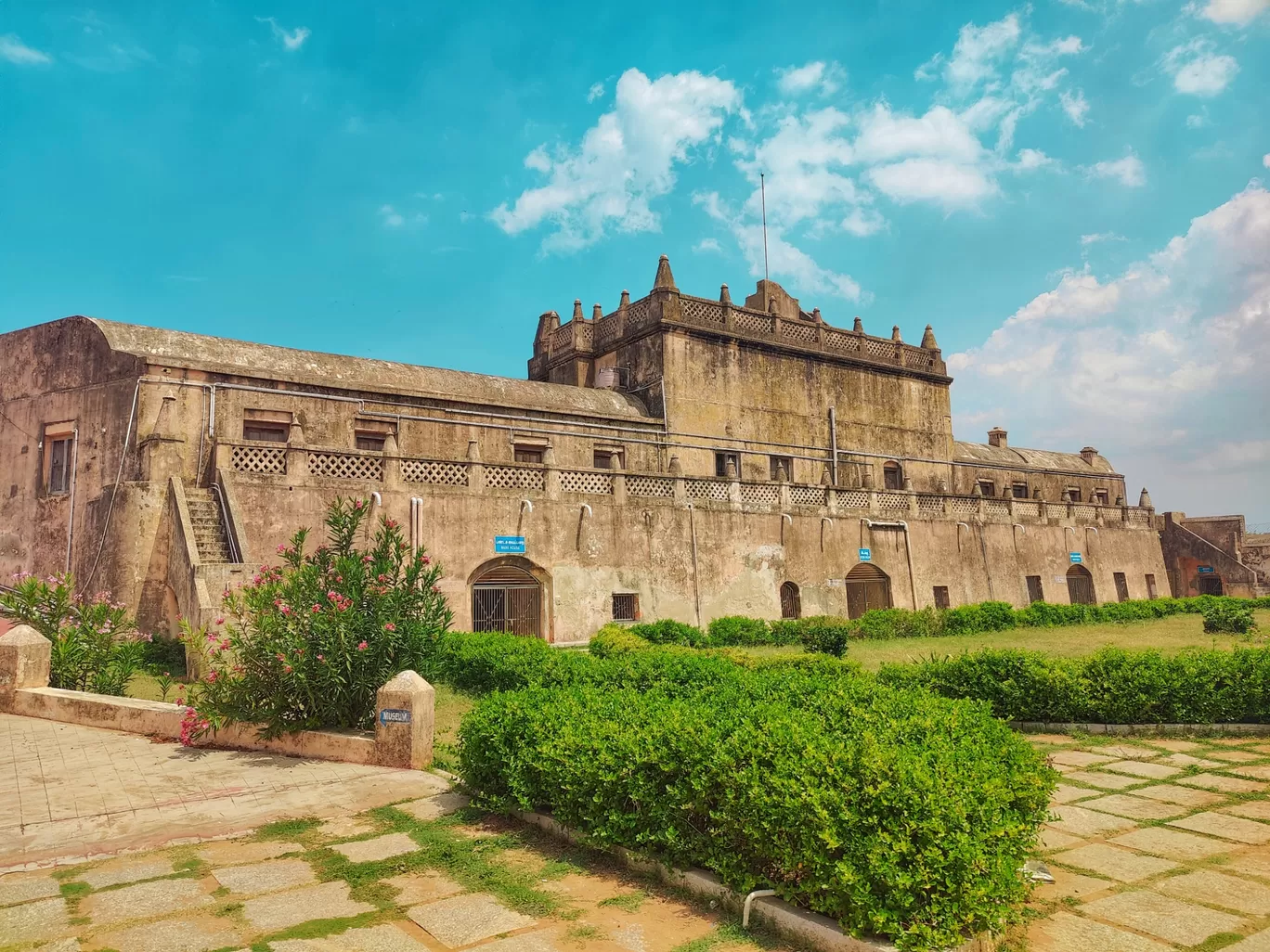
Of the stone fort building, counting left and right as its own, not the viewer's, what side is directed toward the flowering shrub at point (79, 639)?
right

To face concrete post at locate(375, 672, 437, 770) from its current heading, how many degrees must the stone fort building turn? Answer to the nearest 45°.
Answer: approximately 45° to its right

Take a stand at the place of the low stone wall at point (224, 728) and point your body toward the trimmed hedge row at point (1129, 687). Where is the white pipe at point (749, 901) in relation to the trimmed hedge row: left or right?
right

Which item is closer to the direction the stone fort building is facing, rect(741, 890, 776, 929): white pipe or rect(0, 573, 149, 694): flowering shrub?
the white pipe

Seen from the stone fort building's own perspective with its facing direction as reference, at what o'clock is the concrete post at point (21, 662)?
The concrete post is roughly at 3 o'clock from the stone fort building.

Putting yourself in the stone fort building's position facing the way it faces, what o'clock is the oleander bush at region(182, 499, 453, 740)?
The oleander bush is roughly at 2 o'clock from the stone fort building.

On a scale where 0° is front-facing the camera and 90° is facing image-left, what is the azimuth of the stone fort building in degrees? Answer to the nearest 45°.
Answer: approximately 315°

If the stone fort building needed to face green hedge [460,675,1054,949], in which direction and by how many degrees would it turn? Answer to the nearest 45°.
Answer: approximately 45° to its right

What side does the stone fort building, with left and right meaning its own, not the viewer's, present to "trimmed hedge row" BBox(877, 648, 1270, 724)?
front
